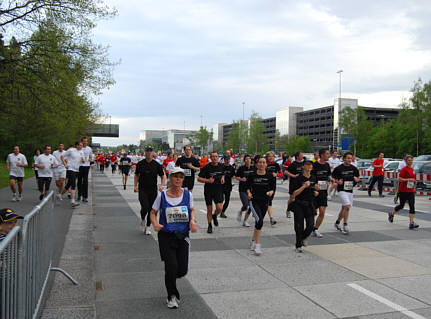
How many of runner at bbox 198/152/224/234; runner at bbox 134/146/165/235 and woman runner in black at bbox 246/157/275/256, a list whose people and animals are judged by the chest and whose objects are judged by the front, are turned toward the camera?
3

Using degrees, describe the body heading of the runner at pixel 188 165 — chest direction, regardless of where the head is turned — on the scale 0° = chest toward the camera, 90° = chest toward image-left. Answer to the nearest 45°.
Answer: approximately 0°

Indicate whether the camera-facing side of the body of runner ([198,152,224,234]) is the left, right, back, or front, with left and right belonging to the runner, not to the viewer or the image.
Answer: front

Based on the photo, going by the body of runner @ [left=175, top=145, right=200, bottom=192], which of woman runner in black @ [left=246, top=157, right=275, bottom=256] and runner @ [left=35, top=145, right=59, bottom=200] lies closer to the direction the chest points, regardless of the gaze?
the woman runner in black

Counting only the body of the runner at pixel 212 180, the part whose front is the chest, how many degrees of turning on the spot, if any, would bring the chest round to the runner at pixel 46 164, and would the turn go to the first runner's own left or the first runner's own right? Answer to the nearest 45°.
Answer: approximately 135° to the first runner's own right

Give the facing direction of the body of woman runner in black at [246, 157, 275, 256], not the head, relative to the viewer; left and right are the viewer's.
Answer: facing the viewer

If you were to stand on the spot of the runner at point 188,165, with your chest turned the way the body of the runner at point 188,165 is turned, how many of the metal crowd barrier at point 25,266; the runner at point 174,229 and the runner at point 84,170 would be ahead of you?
2

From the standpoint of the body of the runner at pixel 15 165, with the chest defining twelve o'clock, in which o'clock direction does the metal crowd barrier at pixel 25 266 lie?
The metal crowd barrier is roughly at 12 o'clock from the runner.

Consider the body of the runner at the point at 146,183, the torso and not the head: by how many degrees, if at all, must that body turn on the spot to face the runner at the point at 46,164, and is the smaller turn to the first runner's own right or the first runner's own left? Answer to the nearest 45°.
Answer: approximately 135° to the first runner's own right

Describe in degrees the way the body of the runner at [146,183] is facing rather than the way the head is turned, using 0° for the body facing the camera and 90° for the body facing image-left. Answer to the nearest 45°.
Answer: approximately 0°

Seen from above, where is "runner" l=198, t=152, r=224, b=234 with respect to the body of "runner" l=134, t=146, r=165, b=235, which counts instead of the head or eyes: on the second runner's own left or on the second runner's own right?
on the second runner's own left
